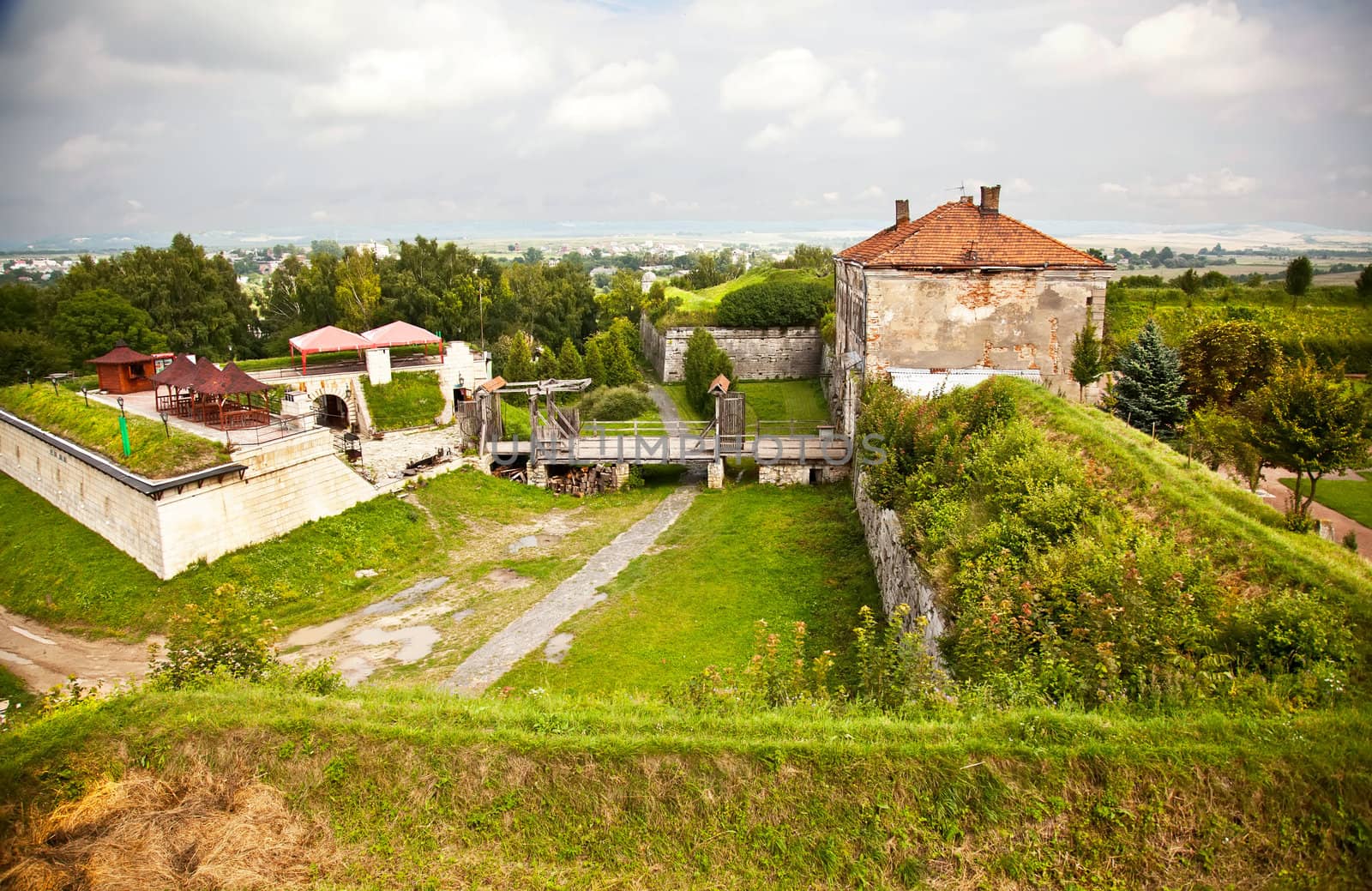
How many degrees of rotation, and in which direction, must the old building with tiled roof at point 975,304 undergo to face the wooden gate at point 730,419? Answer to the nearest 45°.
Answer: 0° — it already faces it

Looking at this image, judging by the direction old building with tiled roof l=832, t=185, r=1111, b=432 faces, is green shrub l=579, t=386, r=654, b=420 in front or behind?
in front

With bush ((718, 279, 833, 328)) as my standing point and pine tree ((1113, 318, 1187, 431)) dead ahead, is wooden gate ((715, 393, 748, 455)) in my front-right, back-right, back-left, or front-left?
front-right

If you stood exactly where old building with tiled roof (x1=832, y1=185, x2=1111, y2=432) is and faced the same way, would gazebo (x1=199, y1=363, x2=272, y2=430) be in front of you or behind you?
in front

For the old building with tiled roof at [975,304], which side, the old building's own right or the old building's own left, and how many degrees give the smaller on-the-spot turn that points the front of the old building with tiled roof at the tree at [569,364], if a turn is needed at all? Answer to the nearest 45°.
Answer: approximately 45° to the old building's own right

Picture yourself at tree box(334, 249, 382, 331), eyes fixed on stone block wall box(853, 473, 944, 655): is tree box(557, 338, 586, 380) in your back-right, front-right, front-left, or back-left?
front-left
